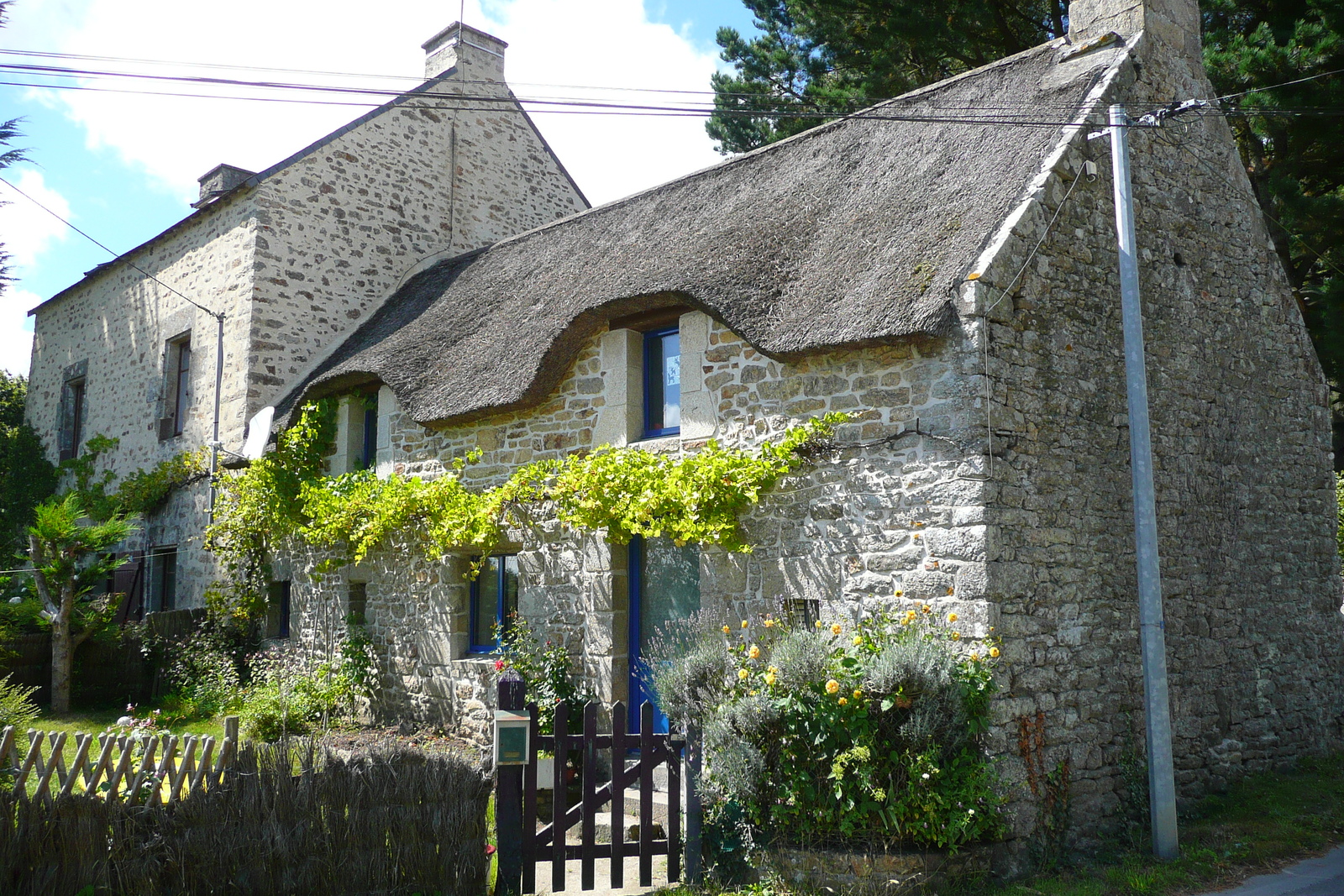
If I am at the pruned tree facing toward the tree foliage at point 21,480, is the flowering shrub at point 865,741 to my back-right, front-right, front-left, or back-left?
back-right

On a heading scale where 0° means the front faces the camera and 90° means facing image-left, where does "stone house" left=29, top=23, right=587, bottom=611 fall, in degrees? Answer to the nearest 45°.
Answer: approximately 45°

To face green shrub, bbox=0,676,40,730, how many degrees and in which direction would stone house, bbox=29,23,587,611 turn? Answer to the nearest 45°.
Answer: approximately 45° to its left

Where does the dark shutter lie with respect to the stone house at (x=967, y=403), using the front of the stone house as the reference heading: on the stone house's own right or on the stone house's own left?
on the stone house's own right

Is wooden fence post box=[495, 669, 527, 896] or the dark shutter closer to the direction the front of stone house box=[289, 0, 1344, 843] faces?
the wooden fence post

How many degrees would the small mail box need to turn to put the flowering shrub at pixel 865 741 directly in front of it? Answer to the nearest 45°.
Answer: approximately 90° to its left

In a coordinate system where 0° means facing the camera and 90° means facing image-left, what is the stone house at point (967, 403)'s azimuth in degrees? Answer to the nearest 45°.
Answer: approximately 45°

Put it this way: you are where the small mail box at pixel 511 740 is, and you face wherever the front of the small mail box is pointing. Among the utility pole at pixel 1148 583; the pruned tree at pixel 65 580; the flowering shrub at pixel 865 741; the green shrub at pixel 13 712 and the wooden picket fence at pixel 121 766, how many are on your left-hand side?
2
